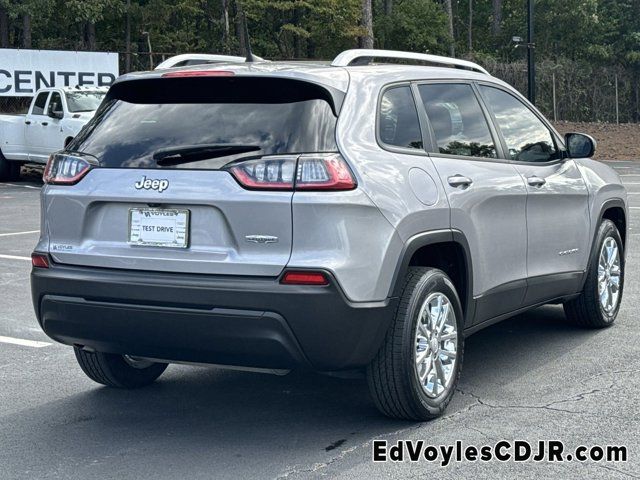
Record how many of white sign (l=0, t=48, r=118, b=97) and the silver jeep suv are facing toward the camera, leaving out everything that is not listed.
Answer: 1

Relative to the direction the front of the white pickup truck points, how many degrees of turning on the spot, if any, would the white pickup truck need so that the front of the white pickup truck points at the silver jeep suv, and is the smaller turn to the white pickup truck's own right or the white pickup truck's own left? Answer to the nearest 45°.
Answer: approximately 45° to the white pickup truck's own right

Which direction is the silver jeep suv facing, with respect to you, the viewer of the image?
facing away from the viewer and to the right of the viewer

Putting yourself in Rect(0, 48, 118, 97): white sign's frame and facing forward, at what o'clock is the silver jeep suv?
The silver jeep suv is roughly at 12 o'clock from the white sign.

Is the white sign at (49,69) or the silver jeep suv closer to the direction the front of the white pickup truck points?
the silver jeep suv

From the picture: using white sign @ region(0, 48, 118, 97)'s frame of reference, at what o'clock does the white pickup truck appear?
The white pickup truck is roughly at 12 o'clock from the white sign.

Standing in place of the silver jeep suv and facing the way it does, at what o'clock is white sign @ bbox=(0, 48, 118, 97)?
The white sign is roughly at 10 o'clock from the silver jeep suv.

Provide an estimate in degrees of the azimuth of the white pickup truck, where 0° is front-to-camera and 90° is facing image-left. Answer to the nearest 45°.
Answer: approximately 315°

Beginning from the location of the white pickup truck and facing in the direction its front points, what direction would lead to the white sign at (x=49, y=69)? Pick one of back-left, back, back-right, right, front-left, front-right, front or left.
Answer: back-left

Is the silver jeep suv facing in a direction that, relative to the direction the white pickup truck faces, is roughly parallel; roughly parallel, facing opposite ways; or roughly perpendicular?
roughly perpendicular

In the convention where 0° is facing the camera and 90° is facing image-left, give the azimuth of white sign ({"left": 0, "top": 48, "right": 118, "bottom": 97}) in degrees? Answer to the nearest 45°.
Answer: approximately 0°
